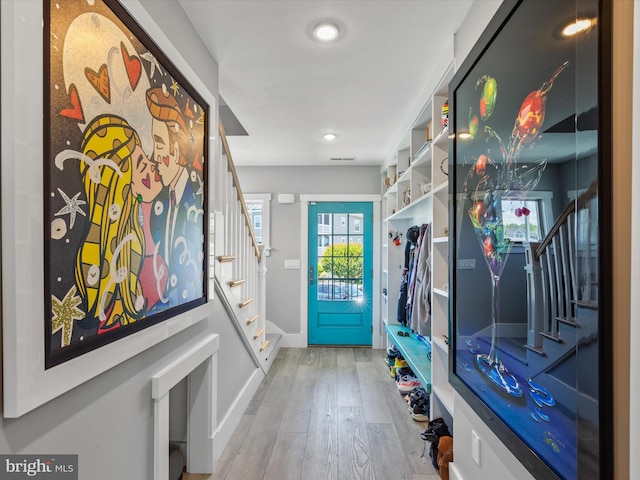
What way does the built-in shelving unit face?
to the viewer's left

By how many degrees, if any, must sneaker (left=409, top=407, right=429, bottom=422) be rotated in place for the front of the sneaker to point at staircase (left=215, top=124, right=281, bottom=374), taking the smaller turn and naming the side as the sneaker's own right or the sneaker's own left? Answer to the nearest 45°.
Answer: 0° — it already faces it

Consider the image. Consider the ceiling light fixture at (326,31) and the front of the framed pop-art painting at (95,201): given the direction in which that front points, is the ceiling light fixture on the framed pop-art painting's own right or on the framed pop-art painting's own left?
on the framed pop-art painting's own left

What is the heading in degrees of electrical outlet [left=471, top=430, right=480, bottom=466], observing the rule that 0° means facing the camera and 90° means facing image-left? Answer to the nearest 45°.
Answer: approximately 45°

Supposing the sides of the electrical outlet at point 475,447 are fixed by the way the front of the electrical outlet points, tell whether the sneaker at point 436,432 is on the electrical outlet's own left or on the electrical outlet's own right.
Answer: on the electrical outlet's own right

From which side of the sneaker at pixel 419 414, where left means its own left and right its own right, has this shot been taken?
left

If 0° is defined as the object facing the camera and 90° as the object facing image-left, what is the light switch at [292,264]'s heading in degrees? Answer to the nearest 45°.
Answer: approximately 0°

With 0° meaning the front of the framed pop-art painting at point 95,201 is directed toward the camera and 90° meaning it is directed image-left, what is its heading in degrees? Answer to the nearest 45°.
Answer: approximately 315°

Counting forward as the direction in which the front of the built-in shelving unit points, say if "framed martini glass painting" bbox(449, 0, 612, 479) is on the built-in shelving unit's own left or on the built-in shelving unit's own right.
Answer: on the built-in shelving unit's own left

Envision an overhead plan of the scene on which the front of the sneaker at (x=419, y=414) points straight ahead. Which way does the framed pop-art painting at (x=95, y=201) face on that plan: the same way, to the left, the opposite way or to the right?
the opposite way

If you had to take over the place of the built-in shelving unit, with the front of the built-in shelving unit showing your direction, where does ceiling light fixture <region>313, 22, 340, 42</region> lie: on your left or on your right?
on your left

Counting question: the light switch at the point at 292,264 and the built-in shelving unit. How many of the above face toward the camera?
1

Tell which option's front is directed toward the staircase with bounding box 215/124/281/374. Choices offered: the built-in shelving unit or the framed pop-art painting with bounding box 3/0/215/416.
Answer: the built-in shelving unit
